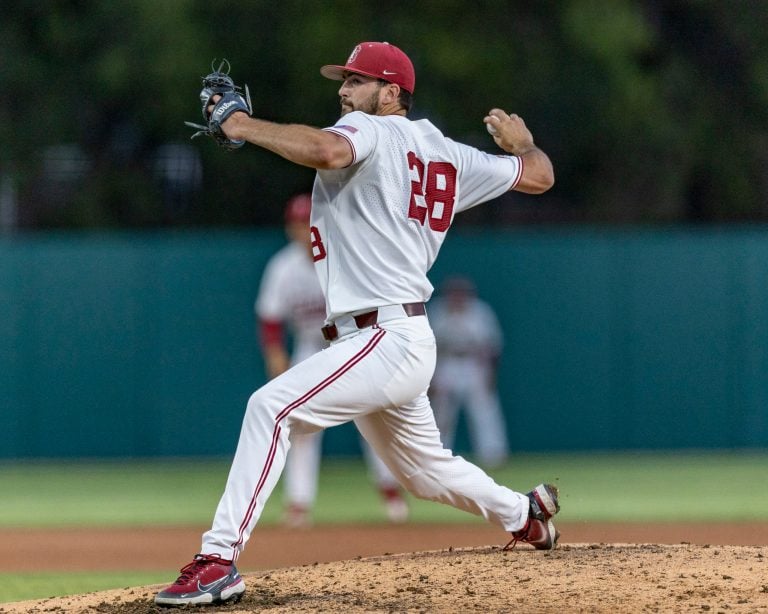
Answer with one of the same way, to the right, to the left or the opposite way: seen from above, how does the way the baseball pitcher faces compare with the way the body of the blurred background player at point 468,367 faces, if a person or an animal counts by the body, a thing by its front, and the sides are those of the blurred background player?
to the right

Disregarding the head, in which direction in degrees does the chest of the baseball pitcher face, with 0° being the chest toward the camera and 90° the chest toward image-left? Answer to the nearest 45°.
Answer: approximately 90°

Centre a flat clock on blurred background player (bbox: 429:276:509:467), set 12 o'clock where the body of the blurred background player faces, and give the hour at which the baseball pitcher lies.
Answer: The baseball pitcher is roughly at 12 o'clock from the blurred background player.

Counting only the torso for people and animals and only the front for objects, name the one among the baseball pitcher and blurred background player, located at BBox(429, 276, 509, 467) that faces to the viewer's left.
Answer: the baseball pitcher

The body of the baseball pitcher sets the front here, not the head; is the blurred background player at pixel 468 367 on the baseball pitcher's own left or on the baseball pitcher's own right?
on the baseball pitcher's own right

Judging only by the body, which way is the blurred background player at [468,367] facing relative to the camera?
toward the camera

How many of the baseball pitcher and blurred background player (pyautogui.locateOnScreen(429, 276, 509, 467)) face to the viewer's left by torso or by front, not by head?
1

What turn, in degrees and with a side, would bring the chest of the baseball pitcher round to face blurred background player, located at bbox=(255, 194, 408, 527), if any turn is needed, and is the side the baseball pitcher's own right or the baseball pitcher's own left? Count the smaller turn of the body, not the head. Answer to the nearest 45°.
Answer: approximately 90° to the baseball pitcher's own right
